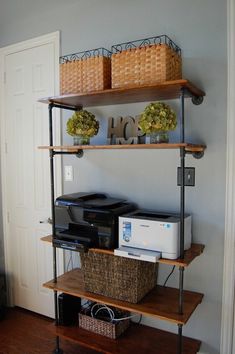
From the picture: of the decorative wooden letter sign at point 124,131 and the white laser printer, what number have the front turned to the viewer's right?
0

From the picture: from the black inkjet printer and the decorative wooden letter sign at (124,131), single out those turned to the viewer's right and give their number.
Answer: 0

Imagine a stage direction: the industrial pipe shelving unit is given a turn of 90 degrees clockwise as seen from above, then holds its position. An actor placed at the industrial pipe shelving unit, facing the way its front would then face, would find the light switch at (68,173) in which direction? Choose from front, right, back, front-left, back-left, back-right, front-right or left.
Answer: front

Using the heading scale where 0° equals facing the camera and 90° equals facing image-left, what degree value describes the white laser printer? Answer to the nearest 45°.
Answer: approximately 45°

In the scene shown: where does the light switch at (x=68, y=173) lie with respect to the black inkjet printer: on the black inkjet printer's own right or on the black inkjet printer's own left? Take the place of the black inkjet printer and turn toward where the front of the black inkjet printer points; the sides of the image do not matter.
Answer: on the black inkjet printer's own right
